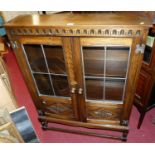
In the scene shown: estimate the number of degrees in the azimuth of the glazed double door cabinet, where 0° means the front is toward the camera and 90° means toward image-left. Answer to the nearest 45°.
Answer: approximately 0°
